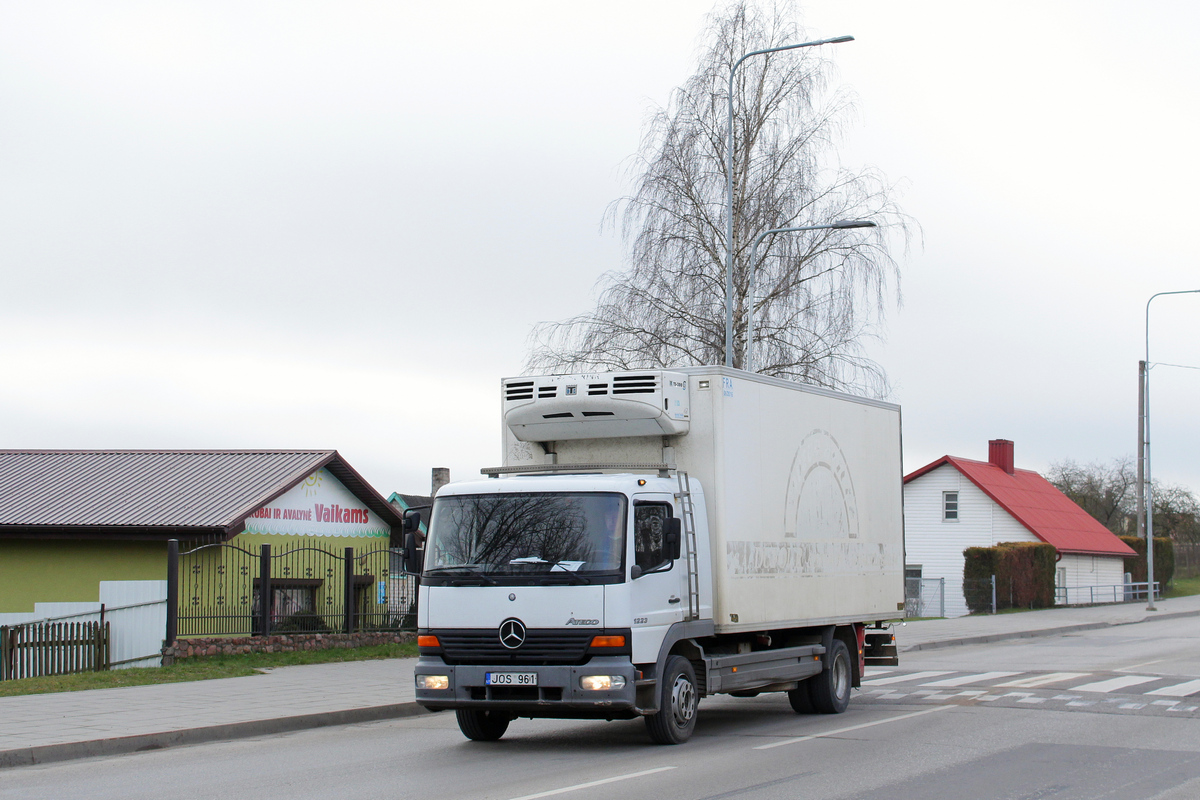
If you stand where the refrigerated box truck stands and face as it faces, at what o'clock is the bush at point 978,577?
The bush is roughly at 5 o'clock from the refrigerated box truck.

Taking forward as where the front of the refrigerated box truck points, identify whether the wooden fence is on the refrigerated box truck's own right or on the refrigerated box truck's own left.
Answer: on the refrigerated box truck's own right

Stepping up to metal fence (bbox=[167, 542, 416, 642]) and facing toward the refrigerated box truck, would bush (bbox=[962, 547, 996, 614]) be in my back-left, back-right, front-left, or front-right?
back-left

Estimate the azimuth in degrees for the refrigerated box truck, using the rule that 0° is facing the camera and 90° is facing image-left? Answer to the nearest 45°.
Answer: approximately 45°

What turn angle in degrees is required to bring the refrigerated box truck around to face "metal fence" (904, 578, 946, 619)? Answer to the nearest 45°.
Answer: approximately 135° to its right

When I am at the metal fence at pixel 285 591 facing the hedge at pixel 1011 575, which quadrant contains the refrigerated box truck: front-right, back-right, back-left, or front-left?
back-right

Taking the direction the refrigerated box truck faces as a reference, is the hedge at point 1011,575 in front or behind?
behind

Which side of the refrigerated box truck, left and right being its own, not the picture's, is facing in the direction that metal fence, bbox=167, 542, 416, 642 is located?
right
